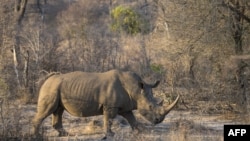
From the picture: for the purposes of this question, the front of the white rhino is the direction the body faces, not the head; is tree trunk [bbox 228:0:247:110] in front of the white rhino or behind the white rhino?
in front

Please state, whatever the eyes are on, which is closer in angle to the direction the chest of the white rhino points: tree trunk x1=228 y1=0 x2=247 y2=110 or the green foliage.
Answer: the tree trunk

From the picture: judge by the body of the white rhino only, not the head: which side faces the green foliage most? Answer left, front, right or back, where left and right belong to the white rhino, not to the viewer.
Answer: left

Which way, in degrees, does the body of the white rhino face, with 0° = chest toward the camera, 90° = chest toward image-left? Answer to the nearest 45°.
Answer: approximately 270°
